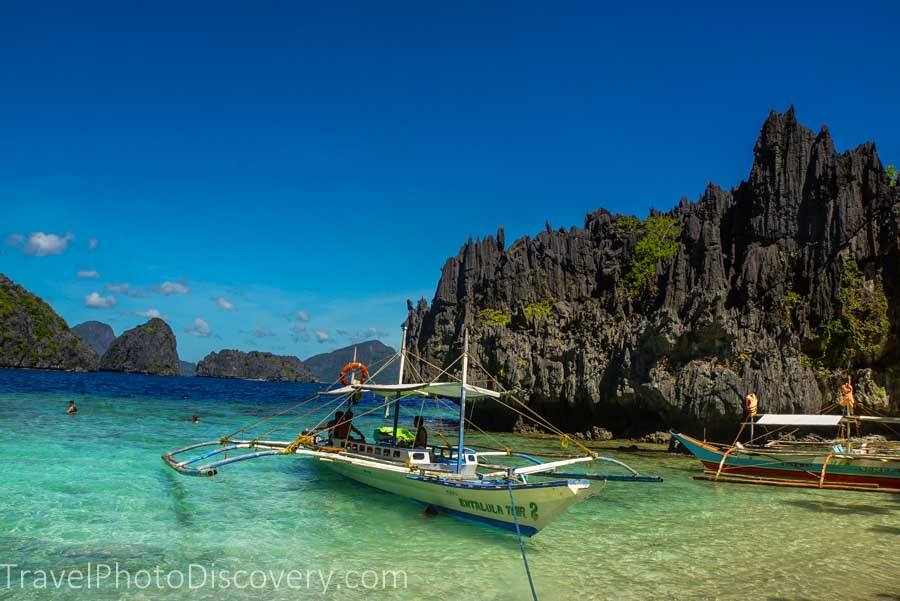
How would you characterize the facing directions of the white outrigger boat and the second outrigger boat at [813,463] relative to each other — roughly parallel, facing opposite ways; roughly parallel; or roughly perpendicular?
roughly parallel, facing opposite ways

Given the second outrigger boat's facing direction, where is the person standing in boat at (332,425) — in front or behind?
in front

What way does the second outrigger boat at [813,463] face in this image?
to the viewer's left

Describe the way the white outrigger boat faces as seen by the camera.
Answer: facing the viewer and to the right of the viewer

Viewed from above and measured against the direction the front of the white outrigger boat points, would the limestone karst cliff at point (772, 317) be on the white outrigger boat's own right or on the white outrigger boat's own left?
on the white outrigger boat's own left

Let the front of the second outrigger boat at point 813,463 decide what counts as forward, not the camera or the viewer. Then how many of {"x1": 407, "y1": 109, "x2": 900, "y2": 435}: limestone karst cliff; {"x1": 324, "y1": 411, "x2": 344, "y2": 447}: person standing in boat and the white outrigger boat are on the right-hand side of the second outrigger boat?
1

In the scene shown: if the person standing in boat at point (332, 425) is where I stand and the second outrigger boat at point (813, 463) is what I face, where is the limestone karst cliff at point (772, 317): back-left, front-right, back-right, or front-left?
front-left

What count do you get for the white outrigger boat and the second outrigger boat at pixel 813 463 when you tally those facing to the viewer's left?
1

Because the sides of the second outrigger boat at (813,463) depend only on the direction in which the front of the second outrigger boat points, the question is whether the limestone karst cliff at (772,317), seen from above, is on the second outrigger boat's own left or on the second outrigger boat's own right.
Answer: on the second outrigger boat's own right

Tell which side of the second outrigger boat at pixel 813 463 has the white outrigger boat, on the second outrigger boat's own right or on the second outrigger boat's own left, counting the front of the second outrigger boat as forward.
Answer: on the second outrigger boat's own left
